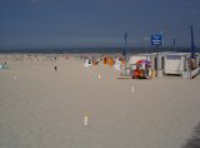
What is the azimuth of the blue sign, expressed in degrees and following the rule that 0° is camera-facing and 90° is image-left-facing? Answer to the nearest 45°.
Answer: approximately 0°
